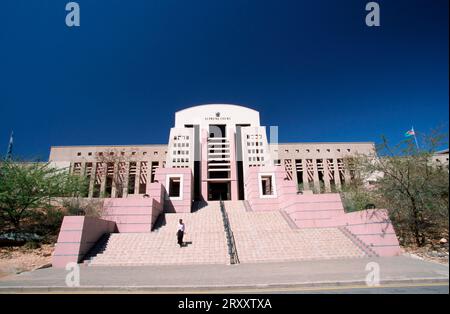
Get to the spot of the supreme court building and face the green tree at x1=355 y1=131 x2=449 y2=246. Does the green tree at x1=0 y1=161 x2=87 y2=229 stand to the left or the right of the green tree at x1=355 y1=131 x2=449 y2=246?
right

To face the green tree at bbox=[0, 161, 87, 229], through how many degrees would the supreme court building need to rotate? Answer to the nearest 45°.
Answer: approximately 45° to its right

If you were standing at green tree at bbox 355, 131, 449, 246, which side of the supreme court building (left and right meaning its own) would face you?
front

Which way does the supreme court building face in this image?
toward the camera
